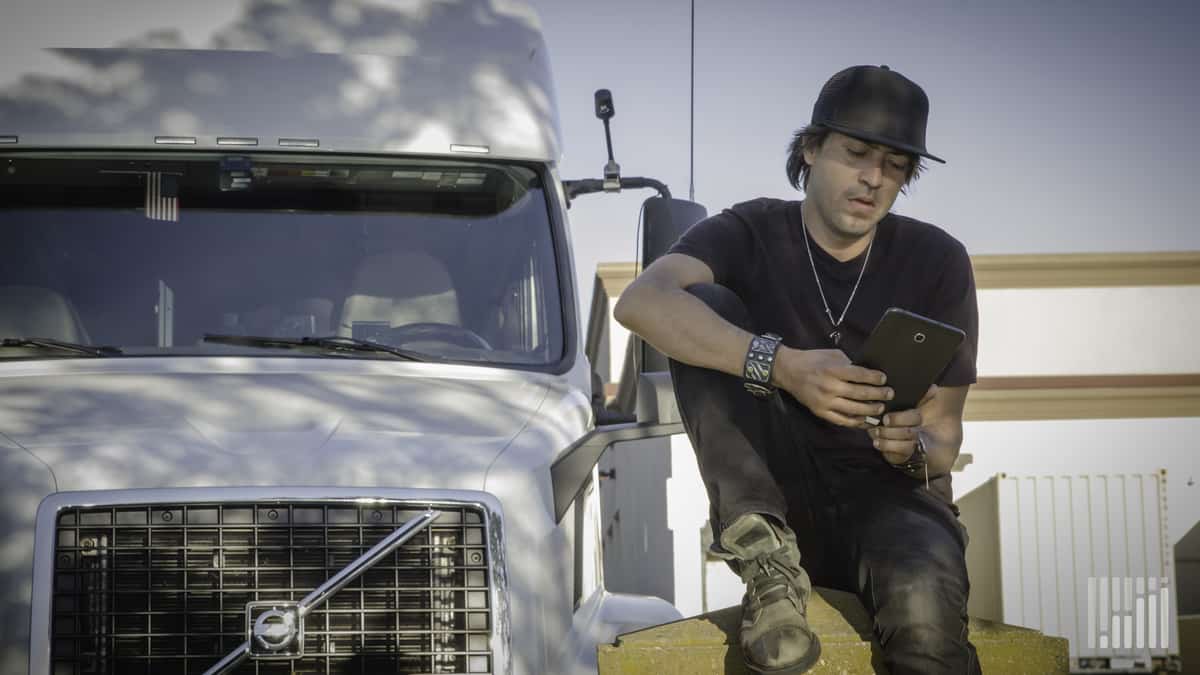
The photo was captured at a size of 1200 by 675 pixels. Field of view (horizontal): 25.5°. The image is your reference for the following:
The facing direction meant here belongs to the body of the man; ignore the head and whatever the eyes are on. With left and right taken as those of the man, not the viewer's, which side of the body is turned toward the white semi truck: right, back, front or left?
right

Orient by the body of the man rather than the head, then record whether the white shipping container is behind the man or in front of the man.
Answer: behind

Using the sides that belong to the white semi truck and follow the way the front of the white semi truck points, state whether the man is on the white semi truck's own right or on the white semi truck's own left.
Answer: on the white semi truck's own left

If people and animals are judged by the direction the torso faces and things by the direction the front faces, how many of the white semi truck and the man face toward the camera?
2

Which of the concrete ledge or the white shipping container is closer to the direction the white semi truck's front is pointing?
the concrete ledge

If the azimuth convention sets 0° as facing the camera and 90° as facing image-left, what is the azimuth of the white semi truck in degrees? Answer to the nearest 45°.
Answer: approximately 0°
